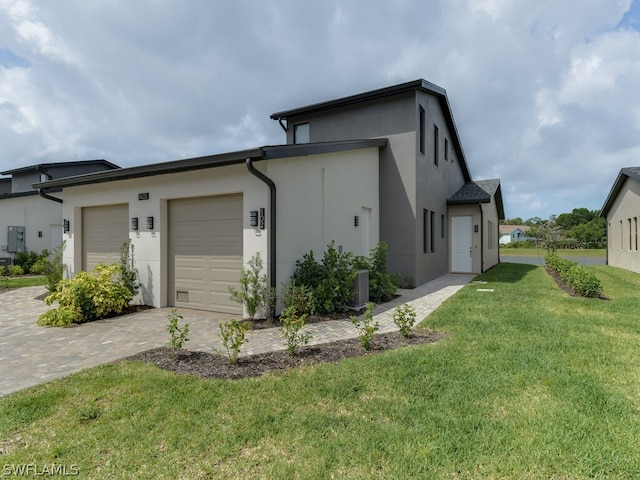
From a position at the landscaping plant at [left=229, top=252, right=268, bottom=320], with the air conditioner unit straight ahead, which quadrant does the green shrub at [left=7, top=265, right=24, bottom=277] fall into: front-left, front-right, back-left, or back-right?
back-left

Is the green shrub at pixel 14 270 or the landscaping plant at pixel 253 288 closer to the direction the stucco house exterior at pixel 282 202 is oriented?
the landscaping plant

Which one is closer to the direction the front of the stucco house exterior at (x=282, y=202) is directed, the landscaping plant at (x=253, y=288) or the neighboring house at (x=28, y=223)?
the landscaping plant

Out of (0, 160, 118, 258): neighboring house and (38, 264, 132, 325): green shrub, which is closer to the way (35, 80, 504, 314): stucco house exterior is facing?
the green shrub

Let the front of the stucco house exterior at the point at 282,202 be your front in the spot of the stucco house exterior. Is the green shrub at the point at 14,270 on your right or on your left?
on your right

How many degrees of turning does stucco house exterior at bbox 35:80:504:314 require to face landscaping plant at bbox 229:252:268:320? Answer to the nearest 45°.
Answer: approximately 45° to its left

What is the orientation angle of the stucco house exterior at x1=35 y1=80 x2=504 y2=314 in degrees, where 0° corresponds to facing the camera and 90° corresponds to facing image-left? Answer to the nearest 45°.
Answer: approximately 45°

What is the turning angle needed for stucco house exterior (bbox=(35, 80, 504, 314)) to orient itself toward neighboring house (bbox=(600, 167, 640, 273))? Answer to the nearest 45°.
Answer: approximately 135° to its left

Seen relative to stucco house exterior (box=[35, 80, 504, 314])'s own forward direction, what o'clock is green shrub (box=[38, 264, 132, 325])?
The green shrub is roughly at 1 o'clock from the stucco house exterior.

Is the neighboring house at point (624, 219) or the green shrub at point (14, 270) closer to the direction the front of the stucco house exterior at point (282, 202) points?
the green shrub

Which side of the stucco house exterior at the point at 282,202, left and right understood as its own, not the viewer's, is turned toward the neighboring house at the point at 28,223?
right
